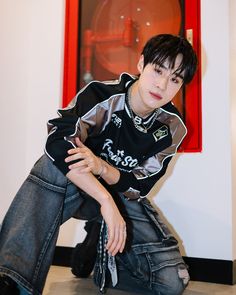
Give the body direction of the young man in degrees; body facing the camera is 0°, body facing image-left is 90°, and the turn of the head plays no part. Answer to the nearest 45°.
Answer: approximately 0°
